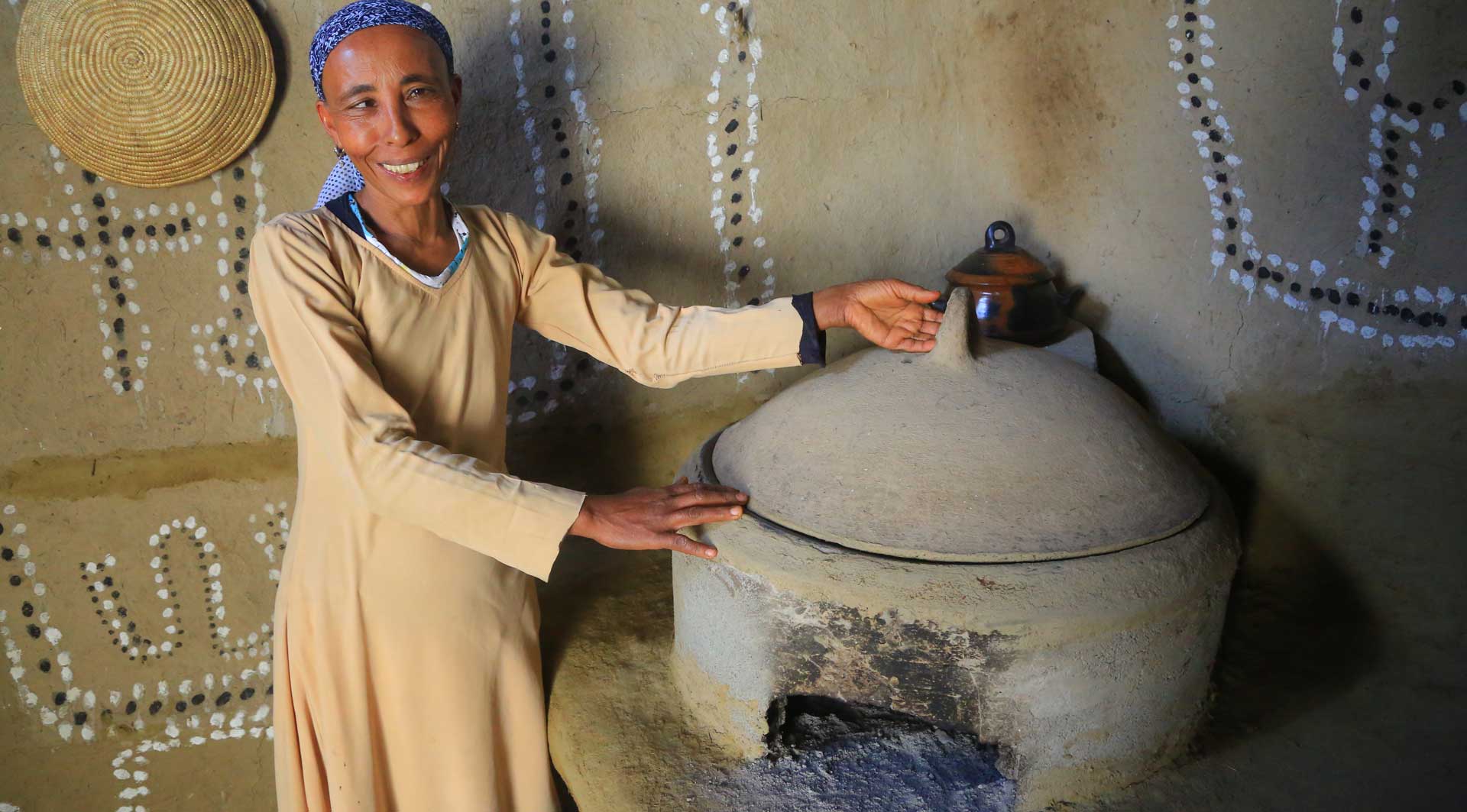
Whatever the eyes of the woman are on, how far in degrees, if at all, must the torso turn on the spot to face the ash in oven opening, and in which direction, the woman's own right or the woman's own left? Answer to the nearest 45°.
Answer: approximately 45° to the woman's own left

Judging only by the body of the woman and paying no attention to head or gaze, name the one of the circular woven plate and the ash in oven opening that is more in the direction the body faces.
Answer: the ash in oven opening

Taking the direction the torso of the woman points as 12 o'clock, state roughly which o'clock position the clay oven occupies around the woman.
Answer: The clay oven is roughly at 11 o'clock from the woman.

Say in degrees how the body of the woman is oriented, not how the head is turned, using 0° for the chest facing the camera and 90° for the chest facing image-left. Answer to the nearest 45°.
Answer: approximately 315°

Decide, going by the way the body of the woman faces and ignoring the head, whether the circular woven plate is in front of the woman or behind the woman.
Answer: behind
